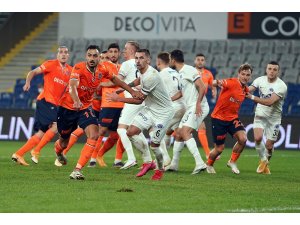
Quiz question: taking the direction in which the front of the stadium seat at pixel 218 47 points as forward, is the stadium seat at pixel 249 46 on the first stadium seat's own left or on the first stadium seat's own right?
on the first stadium seat's own left

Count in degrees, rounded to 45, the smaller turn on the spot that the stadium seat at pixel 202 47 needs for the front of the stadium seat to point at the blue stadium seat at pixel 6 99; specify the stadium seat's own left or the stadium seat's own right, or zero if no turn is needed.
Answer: approximately 90° to the stadium seat's own right

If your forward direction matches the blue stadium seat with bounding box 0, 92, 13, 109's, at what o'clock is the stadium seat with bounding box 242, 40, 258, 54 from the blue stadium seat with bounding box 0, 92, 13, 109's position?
The stadium seat is roughly at 9 o'clock from the blue stadium seat.

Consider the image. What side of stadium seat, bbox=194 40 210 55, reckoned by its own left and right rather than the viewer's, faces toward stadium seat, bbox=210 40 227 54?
left

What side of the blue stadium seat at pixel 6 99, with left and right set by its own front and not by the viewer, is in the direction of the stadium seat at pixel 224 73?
left

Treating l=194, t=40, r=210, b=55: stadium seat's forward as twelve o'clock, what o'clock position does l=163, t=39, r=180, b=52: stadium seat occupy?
l=163, t=39, r=180, b=52: stadium seat is roughly at 3 o'clock from l=194, t=40, r=210, b=55: stadium seat.

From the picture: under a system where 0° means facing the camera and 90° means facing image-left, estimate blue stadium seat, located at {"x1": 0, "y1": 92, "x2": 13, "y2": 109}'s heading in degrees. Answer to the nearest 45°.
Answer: approximately 0°
